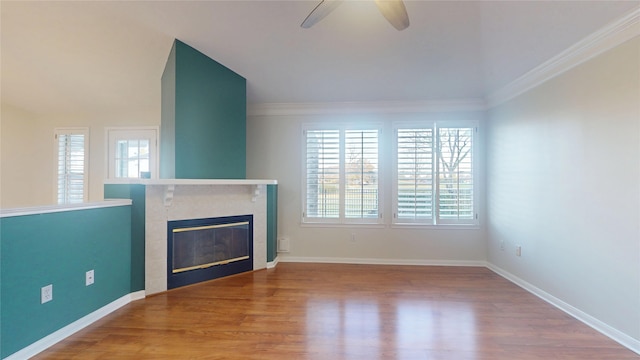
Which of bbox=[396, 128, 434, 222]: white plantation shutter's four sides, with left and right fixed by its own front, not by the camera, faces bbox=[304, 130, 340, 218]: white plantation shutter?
right

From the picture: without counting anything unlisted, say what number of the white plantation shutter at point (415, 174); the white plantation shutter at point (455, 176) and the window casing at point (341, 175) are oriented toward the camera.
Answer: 3

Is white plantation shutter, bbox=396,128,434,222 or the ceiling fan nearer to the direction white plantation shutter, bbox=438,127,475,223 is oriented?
the ceiling fan

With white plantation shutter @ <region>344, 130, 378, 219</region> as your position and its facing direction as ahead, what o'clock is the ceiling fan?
The ceiling fan is roughly at 12 o'clock from the white plantation shutter.

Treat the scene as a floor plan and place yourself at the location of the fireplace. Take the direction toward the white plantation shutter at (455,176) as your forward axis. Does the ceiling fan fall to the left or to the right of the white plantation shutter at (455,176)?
right

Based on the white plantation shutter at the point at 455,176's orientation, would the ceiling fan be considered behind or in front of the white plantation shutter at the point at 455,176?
in front

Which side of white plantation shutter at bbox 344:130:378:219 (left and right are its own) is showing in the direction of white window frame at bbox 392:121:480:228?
left

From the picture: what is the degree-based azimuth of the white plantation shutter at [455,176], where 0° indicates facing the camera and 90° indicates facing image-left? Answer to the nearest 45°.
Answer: approximately 0°

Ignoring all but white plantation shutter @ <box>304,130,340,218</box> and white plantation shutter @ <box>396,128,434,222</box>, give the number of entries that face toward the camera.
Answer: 2

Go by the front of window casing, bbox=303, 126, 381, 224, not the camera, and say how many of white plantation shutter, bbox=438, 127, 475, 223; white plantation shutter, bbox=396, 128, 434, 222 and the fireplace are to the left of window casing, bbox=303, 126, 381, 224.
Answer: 2
